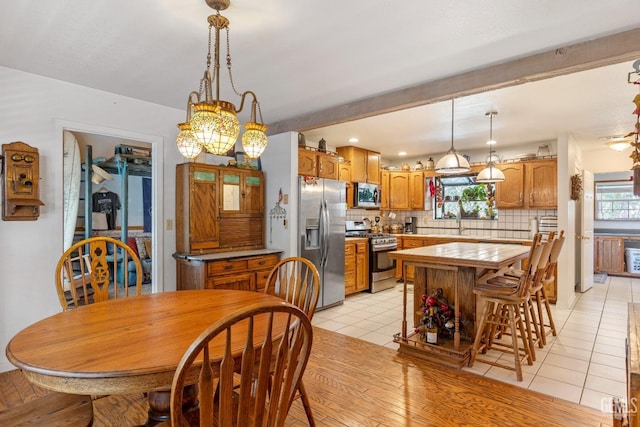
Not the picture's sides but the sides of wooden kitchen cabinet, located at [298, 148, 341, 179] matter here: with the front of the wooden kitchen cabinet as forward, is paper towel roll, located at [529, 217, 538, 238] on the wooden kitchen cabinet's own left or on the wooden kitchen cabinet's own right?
on the wooden kitchen cabinet's own left

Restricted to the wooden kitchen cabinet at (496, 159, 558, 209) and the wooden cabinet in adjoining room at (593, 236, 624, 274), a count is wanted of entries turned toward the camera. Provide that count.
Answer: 2

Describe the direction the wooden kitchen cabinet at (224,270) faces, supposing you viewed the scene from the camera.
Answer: facing the viewer and to the right of the viewer

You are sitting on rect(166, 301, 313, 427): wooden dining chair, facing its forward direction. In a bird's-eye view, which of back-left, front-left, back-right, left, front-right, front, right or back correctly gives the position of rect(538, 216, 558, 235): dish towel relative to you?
right

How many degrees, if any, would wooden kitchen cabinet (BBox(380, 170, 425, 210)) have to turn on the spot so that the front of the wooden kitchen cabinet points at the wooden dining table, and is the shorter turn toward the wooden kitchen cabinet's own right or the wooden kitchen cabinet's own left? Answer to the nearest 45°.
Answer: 0° — it already faces it

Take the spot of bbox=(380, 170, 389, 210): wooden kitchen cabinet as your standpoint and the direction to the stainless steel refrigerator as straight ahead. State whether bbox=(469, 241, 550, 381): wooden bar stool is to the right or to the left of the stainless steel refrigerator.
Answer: left

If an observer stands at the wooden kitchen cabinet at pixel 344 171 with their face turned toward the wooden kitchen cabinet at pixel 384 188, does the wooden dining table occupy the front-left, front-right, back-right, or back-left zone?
back-right

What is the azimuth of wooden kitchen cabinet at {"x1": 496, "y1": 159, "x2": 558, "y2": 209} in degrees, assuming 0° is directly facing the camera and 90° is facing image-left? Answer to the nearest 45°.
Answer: approximately 0°

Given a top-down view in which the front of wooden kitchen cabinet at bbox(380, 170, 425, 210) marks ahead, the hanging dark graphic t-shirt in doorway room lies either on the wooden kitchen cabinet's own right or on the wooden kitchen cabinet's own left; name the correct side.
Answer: on the wooden kitchen cabinet's own right

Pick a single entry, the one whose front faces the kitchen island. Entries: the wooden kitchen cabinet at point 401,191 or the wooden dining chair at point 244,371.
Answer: the wooden kitchen cabinet
